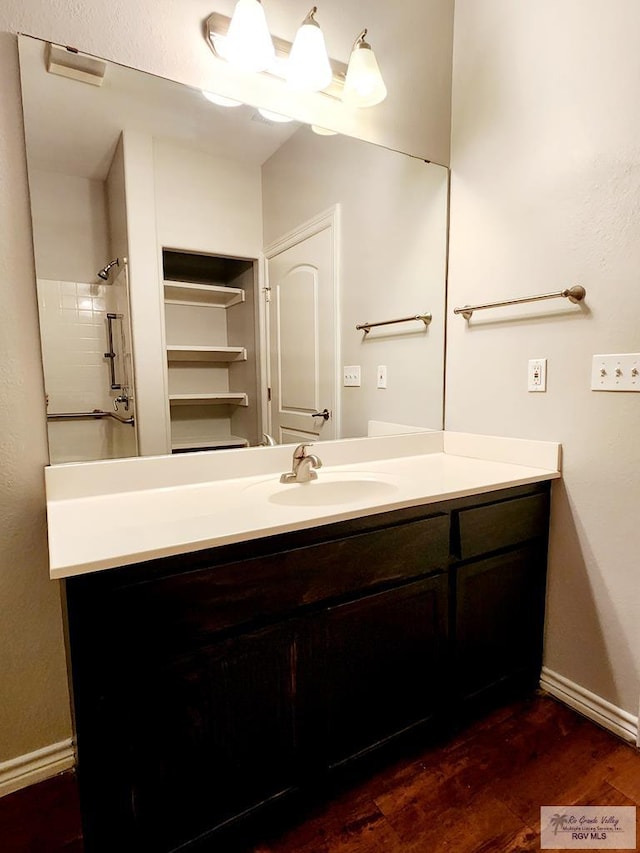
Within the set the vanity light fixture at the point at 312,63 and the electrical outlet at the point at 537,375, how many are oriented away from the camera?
0

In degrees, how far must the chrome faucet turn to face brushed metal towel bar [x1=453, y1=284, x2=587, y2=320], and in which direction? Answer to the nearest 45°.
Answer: approximately 45° to its left

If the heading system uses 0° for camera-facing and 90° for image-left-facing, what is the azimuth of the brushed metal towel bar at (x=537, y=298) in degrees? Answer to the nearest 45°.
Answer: approximately 45°

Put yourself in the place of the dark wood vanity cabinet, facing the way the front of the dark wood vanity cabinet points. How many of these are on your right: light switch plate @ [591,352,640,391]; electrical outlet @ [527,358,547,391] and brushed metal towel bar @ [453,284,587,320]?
0

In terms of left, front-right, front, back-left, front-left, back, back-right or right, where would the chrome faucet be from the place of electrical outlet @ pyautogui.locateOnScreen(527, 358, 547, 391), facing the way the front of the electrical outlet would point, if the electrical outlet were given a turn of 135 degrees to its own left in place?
back-right

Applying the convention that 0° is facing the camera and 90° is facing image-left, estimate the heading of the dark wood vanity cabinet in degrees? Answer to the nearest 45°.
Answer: approximately 315°

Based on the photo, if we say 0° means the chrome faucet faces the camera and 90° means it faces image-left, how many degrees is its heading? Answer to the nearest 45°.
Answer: approximately 315°

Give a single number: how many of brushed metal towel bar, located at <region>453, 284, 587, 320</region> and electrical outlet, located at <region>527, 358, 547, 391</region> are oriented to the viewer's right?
0

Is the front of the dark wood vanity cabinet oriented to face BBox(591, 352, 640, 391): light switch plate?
no

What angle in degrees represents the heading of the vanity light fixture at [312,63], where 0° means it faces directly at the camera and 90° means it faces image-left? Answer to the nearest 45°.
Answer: approximately 315°

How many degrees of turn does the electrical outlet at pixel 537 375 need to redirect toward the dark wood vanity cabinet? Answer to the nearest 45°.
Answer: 0° — it already faces it

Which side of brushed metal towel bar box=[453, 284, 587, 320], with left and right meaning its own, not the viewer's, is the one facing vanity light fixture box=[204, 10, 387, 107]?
front

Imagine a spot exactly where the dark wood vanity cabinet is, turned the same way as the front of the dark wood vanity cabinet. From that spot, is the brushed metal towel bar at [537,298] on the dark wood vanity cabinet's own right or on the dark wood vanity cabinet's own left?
on the dark wood vanity cabinet's own left
